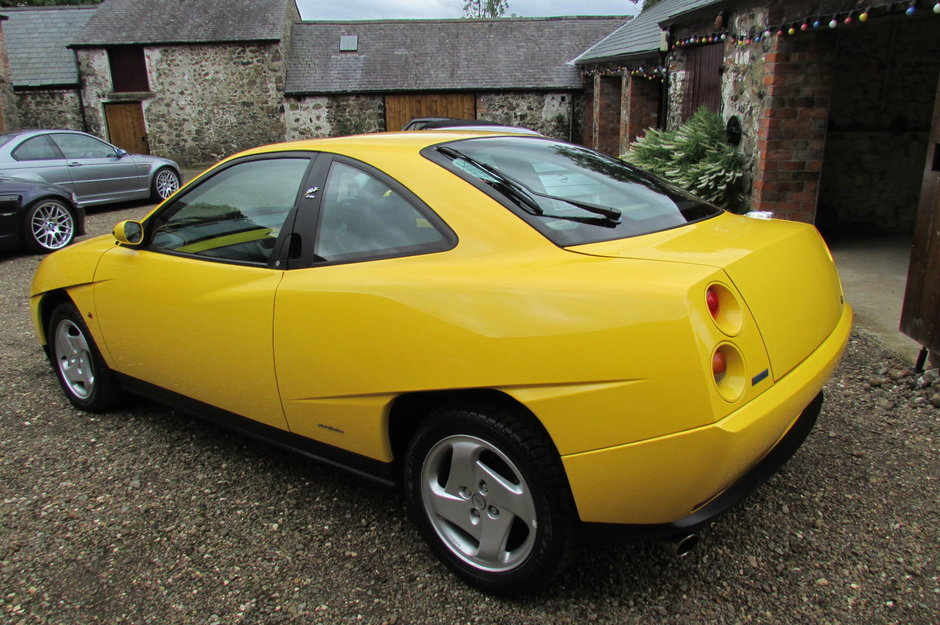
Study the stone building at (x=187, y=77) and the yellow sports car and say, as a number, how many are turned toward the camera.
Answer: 1

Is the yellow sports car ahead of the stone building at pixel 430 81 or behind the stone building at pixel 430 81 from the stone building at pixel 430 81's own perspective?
ahead

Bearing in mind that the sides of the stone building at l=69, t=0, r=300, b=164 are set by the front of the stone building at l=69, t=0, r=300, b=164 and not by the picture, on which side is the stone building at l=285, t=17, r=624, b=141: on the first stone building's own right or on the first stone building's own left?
on the first stone building's own left

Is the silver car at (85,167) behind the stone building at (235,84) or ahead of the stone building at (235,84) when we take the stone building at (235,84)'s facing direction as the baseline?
ahead

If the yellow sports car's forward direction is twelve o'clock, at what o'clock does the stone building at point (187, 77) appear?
The stone building is roughly at 1 o'clock from the yellow sports car.

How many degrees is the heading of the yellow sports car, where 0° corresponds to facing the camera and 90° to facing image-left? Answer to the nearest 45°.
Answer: approximately 135°

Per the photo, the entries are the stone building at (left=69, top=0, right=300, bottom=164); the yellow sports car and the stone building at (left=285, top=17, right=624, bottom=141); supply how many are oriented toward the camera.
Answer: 2

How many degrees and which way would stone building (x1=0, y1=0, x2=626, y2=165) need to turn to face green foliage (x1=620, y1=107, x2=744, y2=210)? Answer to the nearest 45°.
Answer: approximately 45° to its left

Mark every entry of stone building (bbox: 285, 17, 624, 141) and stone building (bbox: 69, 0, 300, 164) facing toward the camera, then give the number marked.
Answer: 2

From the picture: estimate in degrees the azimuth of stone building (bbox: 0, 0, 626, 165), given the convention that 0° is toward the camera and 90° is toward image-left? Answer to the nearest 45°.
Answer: approximately 0°

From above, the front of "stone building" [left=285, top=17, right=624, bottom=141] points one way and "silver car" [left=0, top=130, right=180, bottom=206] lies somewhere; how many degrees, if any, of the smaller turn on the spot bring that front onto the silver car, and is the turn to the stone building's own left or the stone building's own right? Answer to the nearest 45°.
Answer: approximately 45° to the stone building's own right

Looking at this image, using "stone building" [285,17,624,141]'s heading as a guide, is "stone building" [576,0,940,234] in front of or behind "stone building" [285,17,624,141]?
in front

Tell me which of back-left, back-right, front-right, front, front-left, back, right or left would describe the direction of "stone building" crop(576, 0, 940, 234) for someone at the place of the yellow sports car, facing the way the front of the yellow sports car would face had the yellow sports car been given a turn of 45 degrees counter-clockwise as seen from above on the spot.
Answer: back-right

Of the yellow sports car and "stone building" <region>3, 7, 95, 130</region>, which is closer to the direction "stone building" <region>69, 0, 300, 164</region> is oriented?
the yellow sports car
